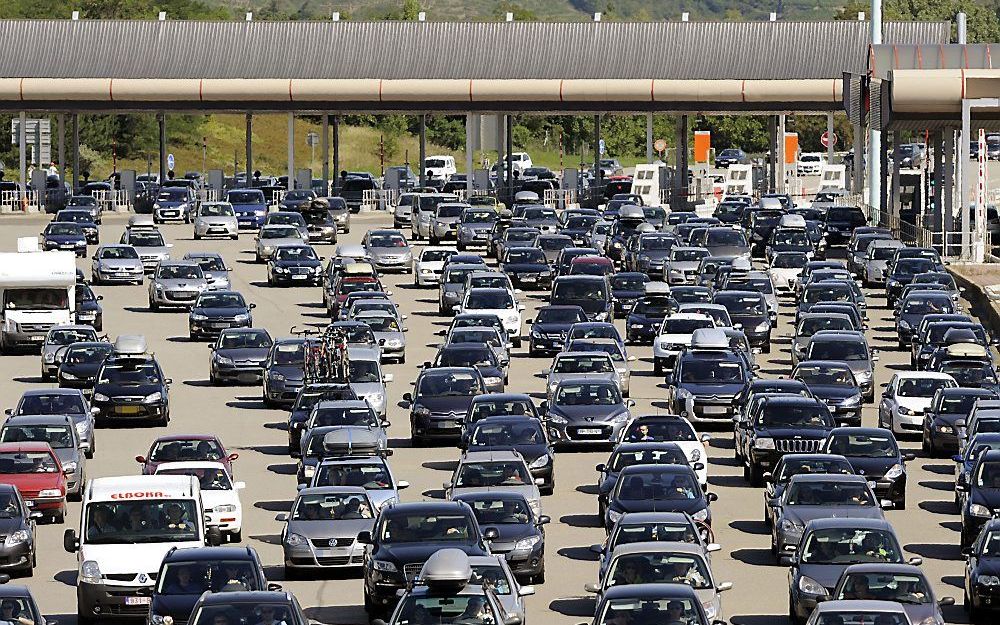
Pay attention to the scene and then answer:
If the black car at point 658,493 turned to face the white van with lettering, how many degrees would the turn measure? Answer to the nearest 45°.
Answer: approximately 45° to its right

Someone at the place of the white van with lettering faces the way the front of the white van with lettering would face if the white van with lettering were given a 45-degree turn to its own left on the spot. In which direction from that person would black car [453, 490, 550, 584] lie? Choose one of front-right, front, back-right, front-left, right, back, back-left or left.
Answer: front-left

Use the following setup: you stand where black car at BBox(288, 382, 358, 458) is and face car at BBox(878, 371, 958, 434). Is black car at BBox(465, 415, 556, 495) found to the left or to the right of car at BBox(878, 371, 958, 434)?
right

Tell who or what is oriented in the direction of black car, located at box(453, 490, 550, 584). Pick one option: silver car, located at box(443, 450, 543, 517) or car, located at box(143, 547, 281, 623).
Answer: the silver car

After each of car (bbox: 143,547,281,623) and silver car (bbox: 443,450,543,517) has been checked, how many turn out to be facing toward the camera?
2

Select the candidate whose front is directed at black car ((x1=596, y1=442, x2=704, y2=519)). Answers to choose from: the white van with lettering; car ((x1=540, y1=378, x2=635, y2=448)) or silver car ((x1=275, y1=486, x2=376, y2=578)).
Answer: the car

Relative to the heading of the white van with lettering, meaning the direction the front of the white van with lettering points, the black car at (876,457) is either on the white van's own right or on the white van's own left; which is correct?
on the white van's own left

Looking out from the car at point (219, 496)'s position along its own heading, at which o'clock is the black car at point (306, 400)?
The black car is roughly at 8 o'clock from the car.

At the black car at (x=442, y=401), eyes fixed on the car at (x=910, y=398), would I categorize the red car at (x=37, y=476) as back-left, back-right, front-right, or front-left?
back-right

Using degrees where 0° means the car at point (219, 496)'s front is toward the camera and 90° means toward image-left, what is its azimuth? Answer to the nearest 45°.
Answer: approximately 315°
